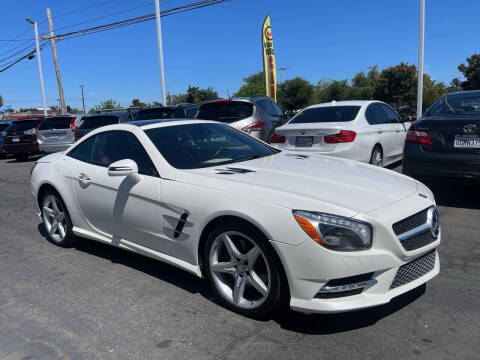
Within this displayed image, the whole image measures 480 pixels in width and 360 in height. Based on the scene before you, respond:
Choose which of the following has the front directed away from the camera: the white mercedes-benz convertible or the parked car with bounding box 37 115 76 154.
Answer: the parked car

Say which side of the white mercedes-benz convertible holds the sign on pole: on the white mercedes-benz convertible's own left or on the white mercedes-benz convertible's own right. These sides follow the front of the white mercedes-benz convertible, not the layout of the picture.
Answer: on the white mercedes-benz convertible's own left

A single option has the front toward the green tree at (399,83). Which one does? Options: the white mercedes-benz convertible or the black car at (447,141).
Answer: the black car

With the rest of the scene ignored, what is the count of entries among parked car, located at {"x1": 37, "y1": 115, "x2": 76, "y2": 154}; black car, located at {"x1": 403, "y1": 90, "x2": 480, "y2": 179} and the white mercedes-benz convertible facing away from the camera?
2

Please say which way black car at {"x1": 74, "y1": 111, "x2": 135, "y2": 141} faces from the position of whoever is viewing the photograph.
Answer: facing away from the viewer and to the right of the viewer

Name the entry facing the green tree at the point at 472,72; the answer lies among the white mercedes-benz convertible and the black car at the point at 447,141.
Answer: the black car

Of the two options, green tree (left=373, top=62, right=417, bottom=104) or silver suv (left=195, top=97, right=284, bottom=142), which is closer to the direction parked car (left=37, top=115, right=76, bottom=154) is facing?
the green tree

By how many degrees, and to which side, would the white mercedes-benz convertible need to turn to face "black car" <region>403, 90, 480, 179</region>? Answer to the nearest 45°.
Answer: approximately 90° to its left

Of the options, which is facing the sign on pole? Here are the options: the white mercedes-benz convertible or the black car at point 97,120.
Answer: the black car

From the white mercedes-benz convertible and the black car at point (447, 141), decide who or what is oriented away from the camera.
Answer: the black car

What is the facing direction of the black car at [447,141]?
away from the camera

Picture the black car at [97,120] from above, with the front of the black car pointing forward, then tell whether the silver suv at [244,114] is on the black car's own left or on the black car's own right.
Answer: on the black car's own right

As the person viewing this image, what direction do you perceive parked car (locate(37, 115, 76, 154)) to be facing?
facing away from the viewer

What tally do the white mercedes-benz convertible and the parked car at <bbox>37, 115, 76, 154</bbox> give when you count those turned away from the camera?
1

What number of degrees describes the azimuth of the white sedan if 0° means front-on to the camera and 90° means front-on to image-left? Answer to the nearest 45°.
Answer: approximately 225°

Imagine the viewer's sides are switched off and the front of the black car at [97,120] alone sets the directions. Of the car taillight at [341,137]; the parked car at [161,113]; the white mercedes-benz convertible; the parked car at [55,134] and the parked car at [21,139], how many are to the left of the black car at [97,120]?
2
